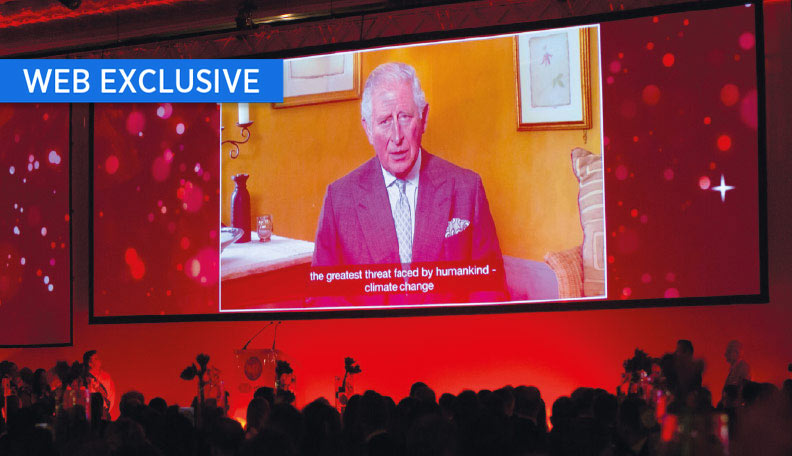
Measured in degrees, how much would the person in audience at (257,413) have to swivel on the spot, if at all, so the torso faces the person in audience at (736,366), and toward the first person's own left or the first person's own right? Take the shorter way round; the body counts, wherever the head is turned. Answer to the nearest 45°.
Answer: approximately 45° to the first person's own right

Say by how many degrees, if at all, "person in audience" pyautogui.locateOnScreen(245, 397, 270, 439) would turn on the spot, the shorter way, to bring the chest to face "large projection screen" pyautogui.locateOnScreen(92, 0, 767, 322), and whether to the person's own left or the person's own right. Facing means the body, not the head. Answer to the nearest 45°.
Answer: approximately 45° to the person's own right

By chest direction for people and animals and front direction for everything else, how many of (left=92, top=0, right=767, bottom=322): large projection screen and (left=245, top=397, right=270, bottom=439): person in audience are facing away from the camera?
1

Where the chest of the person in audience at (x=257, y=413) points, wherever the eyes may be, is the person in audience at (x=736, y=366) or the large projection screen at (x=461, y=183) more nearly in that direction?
the large projection screen

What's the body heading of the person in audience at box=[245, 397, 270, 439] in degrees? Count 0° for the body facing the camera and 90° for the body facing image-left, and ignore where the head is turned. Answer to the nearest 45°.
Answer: approximately 180°

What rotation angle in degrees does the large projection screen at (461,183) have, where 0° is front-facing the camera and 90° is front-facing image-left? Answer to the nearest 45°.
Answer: approximately 45°

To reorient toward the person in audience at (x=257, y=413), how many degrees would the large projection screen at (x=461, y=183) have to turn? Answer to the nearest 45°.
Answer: approximately 45° to its left
